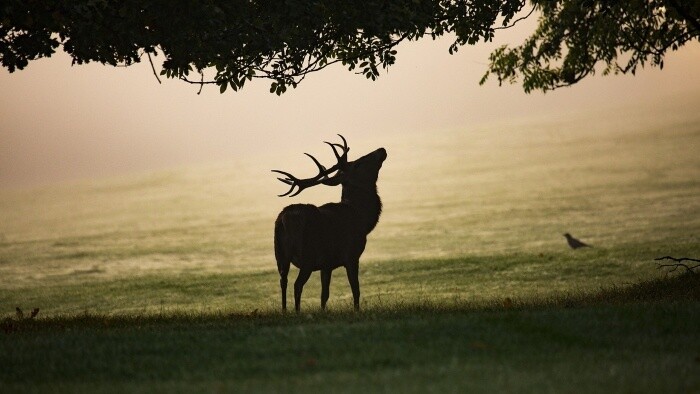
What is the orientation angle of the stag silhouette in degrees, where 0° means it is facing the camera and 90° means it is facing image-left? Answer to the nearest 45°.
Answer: approximately 270°

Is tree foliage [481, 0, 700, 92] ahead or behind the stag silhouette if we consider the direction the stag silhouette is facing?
ahead
